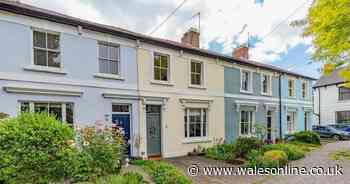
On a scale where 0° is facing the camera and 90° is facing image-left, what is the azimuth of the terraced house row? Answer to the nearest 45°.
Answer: approximately 315°

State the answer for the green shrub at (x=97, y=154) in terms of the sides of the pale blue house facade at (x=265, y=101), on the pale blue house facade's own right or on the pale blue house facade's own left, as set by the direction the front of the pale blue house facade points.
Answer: on the pale blue house facade's own right

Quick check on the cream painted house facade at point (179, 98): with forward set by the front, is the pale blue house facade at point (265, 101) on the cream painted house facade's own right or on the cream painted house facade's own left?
on the cream painted house facade's own left

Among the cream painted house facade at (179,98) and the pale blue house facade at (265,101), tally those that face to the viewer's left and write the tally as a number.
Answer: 0

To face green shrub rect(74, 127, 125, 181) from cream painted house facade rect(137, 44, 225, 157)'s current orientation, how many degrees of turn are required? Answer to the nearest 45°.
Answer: approximately 45° to its right

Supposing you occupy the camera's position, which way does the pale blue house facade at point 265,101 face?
facing the viewer and to the right of the viewer

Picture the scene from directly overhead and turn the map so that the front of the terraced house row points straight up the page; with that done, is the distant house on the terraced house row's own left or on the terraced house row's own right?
on the terraced house row's own left

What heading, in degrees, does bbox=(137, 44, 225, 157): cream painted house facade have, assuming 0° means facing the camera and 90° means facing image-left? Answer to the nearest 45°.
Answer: approximately 315°
